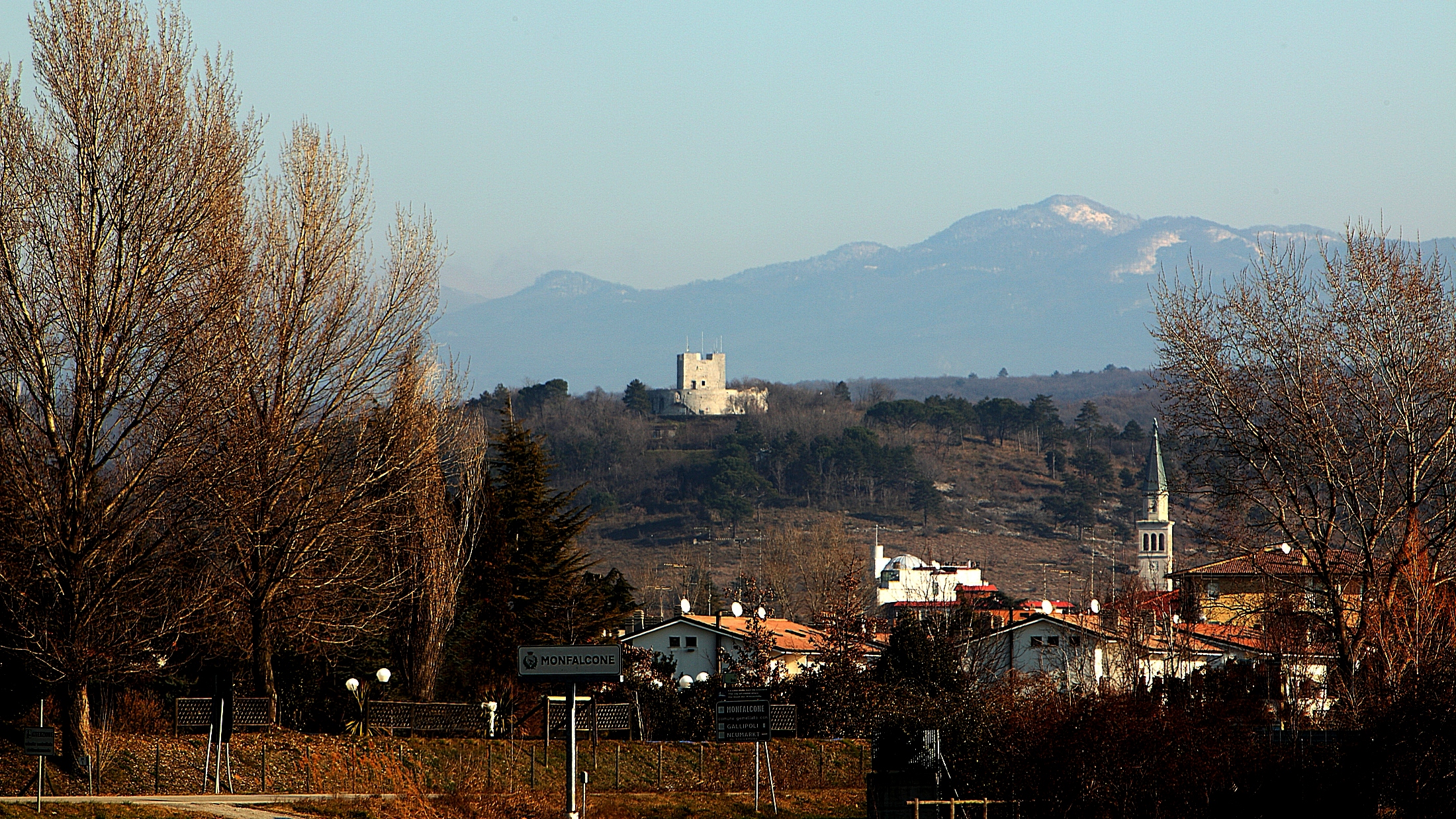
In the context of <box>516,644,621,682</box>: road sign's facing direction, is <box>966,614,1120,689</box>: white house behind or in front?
behind

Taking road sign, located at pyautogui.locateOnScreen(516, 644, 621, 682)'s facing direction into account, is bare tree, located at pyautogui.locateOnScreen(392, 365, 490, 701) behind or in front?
behind

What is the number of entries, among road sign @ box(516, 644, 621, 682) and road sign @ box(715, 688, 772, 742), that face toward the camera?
2

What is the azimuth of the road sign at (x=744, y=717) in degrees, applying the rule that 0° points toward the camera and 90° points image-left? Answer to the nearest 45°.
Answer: approximately 0°

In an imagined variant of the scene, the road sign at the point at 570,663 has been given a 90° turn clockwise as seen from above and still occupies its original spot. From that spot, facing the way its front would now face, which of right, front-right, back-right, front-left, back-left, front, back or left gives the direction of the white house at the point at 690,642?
right

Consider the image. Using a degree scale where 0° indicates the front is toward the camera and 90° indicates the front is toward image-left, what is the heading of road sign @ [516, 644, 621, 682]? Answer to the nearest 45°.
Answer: approximately 0°

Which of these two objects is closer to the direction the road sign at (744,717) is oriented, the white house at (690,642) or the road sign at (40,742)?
the road sign
